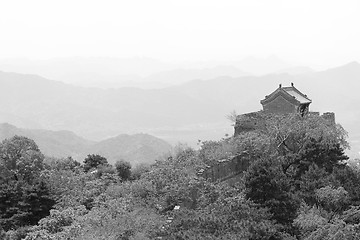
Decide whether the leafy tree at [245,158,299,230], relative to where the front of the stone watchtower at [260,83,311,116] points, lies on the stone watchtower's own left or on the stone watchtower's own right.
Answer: on the stone watchtower's own right

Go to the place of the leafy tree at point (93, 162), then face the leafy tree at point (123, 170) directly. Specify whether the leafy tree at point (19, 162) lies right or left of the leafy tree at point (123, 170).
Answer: right

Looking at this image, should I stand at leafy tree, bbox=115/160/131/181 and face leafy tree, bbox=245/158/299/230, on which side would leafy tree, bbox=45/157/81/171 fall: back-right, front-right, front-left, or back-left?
back-right
